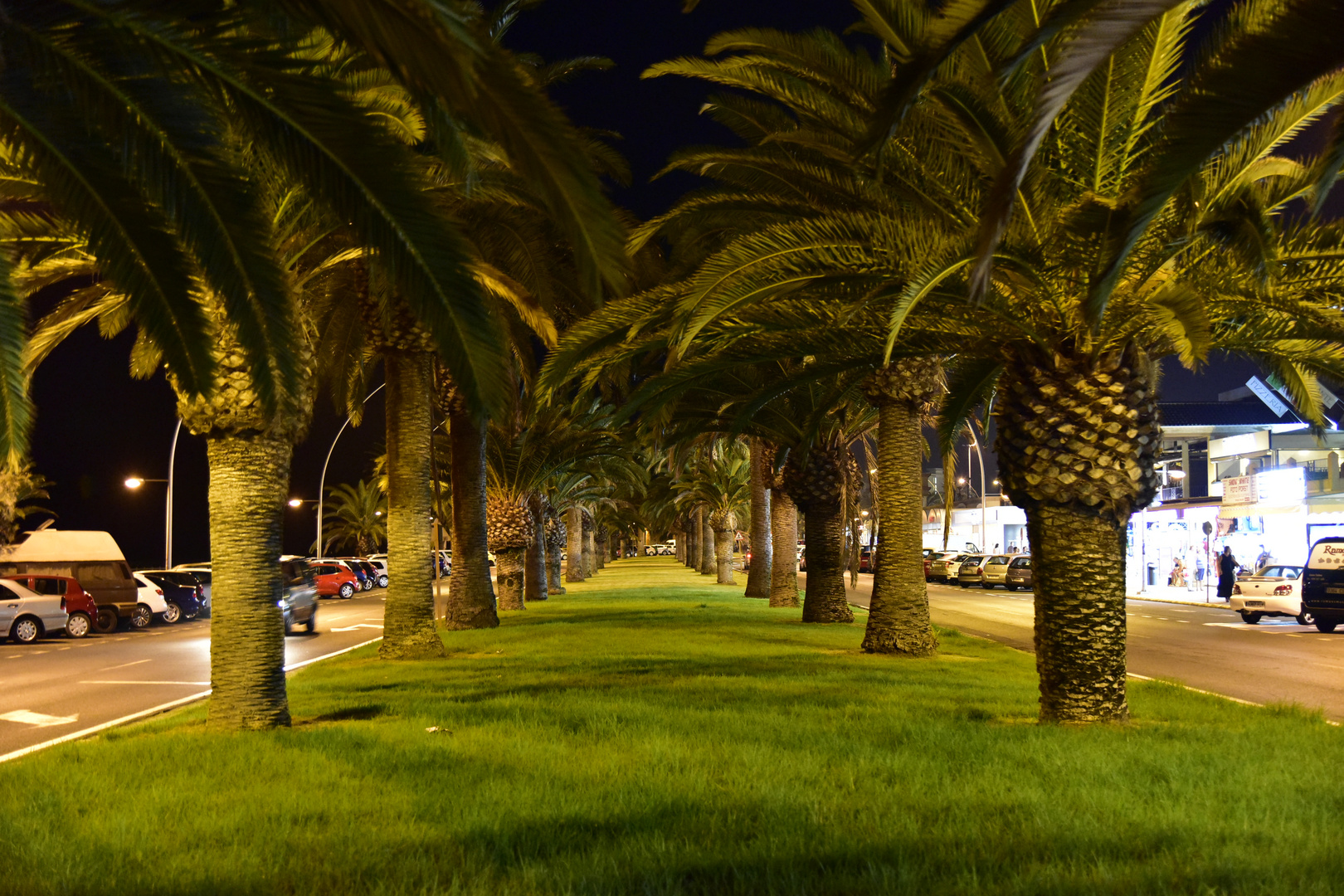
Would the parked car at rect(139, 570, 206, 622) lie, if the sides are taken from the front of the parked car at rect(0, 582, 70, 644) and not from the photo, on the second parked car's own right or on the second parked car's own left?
on the second parked car's own right

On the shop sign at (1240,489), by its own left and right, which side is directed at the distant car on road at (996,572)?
right

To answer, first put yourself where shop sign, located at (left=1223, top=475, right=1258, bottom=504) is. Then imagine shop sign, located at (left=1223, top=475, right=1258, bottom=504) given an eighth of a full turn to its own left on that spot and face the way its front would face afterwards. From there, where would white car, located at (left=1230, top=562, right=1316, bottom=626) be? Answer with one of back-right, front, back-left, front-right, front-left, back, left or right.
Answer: front

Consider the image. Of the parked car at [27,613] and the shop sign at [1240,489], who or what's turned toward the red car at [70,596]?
the shop sign

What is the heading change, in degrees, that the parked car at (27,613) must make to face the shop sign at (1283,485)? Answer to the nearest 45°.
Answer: approximately 180°

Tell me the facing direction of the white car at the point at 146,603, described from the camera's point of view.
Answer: facing to the left of the viewer

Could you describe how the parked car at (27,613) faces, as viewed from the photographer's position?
facing to the left of the viewer

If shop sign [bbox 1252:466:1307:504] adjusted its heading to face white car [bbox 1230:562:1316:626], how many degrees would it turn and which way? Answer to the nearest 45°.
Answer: approximately 45° to its left

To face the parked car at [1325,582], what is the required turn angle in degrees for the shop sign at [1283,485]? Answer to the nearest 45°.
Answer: approximately 45° to its left

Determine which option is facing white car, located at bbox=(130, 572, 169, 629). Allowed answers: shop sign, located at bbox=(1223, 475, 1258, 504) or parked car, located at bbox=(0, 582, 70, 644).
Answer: the shop sign

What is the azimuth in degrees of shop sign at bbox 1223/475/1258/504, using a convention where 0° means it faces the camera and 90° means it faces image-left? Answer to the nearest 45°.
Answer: approximately 45°

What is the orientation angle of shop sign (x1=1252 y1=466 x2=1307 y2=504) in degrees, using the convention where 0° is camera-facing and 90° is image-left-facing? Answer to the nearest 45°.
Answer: approximately 45°

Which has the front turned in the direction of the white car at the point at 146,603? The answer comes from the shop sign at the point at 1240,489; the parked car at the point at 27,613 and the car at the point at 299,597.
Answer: the shop sign
